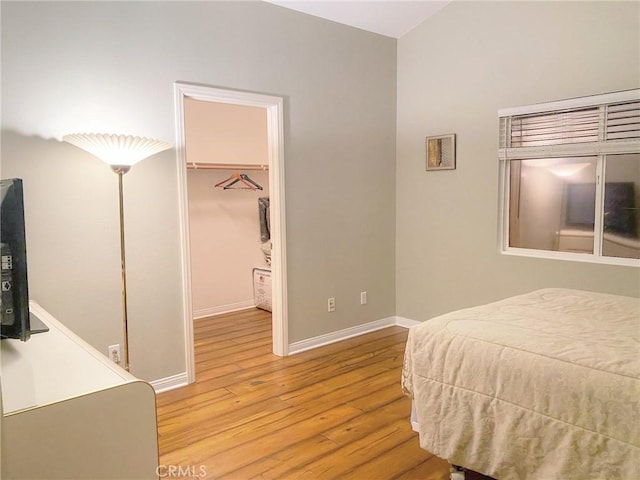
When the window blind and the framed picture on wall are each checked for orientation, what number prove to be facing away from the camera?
0

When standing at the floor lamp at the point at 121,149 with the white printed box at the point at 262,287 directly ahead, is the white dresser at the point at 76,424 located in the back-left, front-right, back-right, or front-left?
back-right

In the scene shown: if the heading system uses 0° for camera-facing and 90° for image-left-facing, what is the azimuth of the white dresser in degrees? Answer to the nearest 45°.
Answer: approximately 225°

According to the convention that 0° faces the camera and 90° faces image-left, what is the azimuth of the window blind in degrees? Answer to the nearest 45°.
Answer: approximately 45°

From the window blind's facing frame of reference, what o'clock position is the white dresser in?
The white dresser is roughly at 11 o'clock from the window blind.

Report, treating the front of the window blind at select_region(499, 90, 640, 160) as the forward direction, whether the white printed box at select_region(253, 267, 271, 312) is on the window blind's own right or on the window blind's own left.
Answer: on the window blind's own right

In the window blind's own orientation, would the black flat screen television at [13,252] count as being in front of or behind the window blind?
in front

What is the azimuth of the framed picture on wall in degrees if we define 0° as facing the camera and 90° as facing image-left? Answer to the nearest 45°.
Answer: approximately 45°

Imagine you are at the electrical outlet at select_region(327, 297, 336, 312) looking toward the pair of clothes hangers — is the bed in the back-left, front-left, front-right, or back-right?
back-left

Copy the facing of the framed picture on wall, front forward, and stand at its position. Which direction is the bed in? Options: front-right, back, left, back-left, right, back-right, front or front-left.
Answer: front-left

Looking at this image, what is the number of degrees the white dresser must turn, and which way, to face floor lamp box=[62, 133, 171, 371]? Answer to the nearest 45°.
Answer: approximately 45° to its left

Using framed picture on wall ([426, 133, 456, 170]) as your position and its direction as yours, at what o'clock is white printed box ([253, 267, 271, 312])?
The white printed box is roughly at 2 o'clock from the framed picture on wall.
